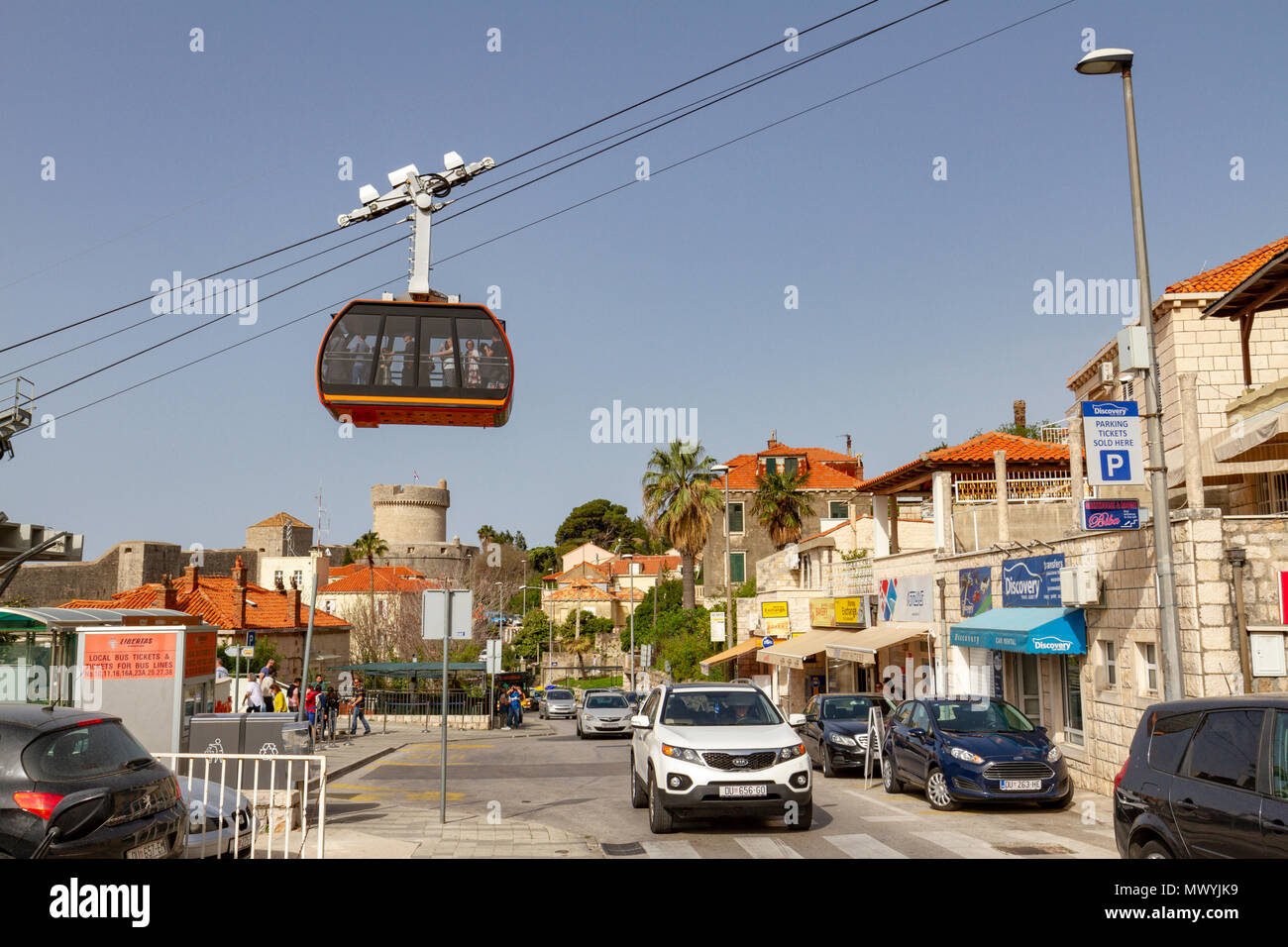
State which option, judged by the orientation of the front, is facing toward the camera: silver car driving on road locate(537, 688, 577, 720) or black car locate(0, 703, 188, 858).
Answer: the silver car driving on road

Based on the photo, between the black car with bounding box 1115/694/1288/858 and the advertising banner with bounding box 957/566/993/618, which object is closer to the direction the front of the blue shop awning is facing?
the black car

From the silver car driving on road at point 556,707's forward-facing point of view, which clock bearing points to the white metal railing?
The white metal railing is roughly at 12 o'clock from the silver car driving on road.

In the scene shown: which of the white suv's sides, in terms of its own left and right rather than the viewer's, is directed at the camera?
front

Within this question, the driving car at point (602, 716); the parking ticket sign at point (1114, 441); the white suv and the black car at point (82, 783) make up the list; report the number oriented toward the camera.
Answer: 3

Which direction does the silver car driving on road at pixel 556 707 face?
toward the camera

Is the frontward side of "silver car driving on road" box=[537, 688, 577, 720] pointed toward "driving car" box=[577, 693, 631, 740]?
yes

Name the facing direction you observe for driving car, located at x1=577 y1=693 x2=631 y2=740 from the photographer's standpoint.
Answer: facing the viewer

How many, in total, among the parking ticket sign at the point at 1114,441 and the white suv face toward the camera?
2

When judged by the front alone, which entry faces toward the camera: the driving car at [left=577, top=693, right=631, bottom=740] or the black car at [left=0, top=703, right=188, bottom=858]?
the driving car

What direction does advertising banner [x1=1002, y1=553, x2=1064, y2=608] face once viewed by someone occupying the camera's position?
facing the viewer and to the left of the viewer

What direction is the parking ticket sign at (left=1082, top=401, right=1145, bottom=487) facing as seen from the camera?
toward the camera

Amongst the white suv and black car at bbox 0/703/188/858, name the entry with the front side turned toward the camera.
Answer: the white suv
